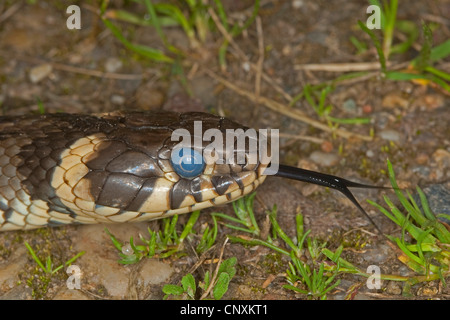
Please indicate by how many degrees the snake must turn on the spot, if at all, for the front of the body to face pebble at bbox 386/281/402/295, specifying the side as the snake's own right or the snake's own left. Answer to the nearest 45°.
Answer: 0° — it already faces it

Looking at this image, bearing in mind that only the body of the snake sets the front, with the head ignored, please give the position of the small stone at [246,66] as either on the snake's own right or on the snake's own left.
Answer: on the snake's own left

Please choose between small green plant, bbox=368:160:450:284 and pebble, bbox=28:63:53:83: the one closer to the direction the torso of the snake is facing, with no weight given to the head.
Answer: the small green plant

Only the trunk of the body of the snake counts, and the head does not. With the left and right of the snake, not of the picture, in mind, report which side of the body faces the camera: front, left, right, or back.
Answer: right

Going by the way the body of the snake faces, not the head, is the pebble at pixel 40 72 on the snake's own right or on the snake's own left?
on the snake's own left

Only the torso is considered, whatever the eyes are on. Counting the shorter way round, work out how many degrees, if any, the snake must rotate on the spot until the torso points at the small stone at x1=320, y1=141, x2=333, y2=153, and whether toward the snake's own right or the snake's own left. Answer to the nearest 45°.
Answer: approximately 45° to the snake's own left

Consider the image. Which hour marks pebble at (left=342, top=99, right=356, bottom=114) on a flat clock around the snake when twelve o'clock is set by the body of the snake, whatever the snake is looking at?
The pebble is roughly at 11 o'clock from the snake.
